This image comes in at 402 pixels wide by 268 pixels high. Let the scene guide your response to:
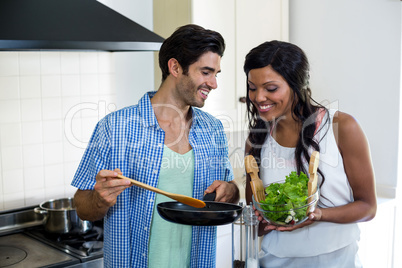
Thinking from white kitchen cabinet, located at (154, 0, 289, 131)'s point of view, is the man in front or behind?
in front

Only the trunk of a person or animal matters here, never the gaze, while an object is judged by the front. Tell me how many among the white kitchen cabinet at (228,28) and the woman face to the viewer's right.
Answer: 0

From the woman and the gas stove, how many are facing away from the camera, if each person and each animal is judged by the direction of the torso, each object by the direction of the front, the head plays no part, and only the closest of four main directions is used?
0

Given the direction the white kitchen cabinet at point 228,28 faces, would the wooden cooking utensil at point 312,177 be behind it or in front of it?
in front

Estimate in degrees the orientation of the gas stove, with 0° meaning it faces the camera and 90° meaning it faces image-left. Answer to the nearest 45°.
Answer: approximately 315°

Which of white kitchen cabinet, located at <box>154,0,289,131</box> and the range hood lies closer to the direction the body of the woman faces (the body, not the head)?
the range hood

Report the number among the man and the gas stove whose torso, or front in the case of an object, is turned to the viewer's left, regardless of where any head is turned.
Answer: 0

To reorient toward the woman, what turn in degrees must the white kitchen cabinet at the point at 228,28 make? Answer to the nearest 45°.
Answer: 0° — it already faces them

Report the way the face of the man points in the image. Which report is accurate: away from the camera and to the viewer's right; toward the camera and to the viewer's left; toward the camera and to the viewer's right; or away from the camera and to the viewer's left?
toward the camera and to the viewer's right

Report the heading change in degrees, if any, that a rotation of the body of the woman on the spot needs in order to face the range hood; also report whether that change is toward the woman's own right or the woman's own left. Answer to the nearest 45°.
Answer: approximately 45° to the woman's own right

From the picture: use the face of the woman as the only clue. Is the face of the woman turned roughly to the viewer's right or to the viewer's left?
to the viewer's left

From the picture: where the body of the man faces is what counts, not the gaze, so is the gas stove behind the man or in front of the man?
behind
